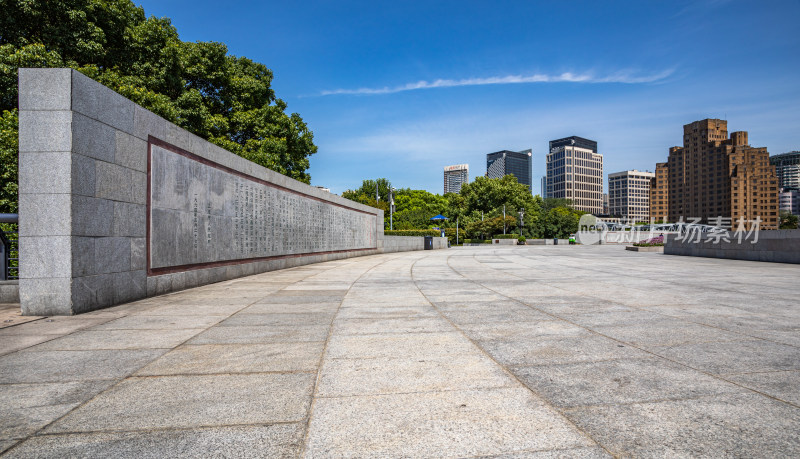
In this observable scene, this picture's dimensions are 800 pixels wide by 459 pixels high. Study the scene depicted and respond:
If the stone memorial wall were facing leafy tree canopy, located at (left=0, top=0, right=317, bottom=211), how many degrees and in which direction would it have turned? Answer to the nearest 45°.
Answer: approximately 135° to its left

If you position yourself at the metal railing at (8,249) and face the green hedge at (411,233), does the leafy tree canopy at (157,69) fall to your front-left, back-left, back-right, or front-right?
front-left

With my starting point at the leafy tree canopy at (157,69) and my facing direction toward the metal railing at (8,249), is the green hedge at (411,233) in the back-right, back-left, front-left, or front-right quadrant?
back-left

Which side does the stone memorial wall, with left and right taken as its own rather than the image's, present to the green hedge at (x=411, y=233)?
left

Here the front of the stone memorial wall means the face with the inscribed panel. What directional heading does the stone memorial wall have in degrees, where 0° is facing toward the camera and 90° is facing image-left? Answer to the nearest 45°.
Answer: approximately 315°

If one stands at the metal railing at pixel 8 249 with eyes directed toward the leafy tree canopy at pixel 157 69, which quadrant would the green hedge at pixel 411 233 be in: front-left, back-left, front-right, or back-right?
front-right
